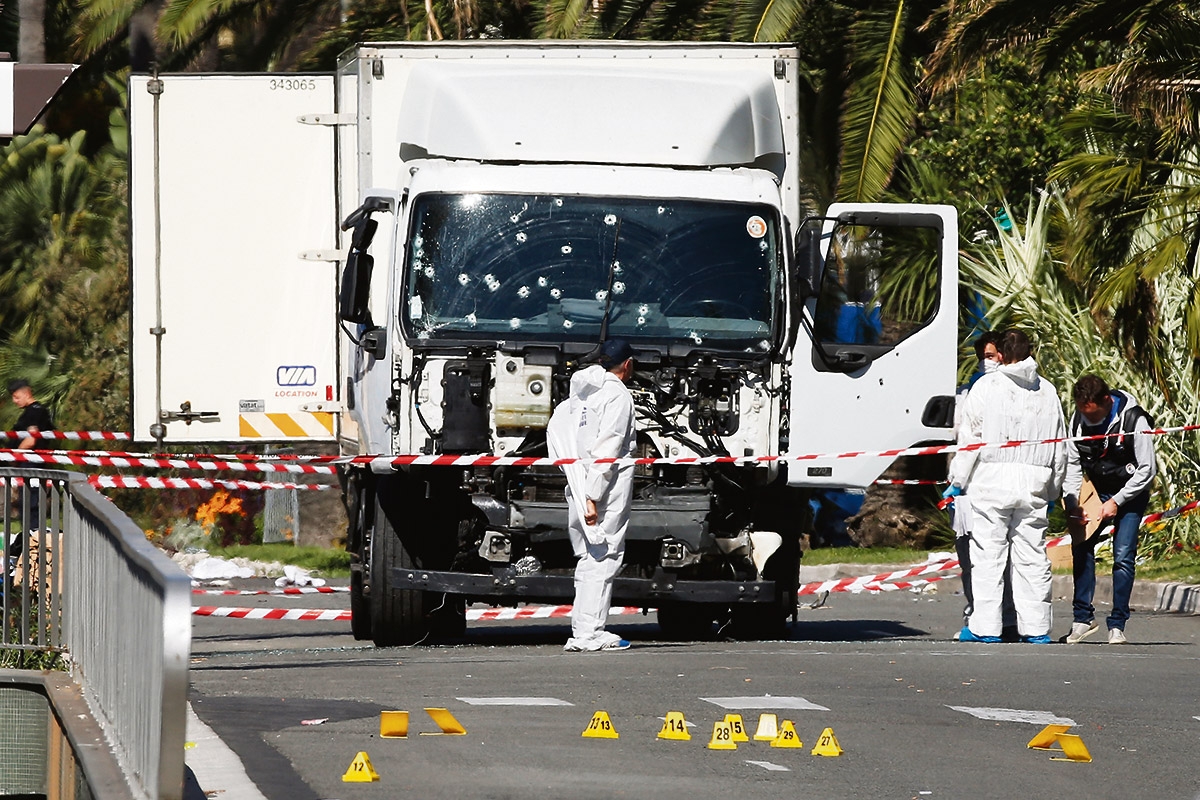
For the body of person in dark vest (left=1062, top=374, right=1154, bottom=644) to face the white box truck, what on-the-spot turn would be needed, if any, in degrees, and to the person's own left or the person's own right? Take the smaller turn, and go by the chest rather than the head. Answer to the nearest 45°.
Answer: approximately 90° to the person's own right

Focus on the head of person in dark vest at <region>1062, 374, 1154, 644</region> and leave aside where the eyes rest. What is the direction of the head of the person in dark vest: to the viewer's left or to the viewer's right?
to the viewer's left

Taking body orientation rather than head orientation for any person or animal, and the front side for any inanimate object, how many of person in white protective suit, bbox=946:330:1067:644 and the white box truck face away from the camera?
1

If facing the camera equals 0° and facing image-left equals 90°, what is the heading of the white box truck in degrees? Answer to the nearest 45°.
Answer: approximately 0°

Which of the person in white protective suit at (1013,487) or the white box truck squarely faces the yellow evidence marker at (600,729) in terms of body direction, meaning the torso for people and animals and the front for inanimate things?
the white box truck

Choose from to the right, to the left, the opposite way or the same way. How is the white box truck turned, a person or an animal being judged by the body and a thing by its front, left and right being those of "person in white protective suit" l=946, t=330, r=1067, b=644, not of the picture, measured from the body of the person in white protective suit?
the opposite way

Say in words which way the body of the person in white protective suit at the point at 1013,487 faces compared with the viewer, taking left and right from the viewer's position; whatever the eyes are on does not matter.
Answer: facing away from the viewer

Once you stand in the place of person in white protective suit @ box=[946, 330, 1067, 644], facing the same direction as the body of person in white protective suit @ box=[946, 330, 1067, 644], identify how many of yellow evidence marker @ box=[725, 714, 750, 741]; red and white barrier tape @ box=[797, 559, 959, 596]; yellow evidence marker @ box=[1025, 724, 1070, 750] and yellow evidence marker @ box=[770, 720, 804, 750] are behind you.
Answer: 3

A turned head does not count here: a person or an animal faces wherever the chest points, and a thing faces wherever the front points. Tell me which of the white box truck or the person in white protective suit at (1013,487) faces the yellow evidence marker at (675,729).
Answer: the white box truck

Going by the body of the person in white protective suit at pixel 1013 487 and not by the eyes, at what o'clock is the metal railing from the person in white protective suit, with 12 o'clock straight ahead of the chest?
The metal railing is roughly at 7 o'clock from the person in white protective suit.

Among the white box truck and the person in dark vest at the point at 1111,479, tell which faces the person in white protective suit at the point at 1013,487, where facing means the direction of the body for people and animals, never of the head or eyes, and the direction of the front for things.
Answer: the person in dark vest

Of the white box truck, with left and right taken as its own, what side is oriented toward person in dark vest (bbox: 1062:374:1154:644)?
left
